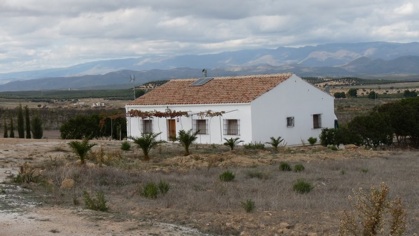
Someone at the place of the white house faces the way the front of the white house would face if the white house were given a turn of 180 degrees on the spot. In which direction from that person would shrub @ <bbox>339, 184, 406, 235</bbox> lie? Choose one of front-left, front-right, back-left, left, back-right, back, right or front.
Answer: back-right

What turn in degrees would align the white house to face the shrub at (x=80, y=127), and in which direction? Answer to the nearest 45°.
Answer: approximately 45° to its right

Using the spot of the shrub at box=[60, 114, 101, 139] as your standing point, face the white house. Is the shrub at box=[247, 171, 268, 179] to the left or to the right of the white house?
right

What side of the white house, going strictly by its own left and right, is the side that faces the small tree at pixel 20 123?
right

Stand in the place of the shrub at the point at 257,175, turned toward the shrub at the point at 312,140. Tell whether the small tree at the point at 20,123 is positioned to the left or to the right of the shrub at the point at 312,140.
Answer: left

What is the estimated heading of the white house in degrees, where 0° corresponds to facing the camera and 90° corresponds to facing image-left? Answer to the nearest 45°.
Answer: approximately 45°

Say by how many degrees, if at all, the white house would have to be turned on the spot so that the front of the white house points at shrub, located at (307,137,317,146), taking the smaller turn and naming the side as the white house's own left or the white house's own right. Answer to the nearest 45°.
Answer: approximately 135° to the white house's own left

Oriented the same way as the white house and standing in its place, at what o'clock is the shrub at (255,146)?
The shrub is roughly at 10 o'clock from the white house.
